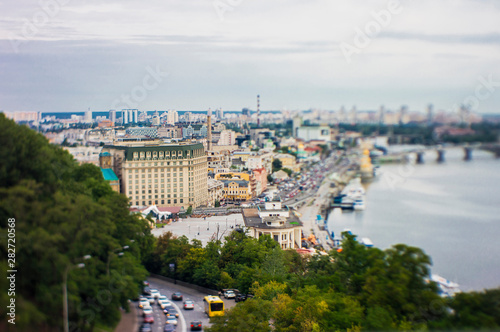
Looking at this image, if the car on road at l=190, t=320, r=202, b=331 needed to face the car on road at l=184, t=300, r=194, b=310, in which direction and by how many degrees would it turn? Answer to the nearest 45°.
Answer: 0° — it already faces it

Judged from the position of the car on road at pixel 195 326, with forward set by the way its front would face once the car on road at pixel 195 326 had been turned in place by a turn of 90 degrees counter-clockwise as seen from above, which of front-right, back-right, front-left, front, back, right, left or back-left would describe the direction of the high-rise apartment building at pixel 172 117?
right

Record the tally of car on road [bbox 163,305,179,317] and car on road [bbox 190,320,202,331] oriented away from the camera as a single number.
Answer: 1

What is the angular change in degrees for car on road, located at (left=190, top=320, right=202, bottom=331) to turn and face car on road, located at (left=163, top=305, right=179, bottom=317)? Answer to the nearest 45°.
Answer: approximately 45° to its left

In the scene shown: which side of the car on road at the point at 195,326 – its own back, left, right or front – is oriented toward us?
back

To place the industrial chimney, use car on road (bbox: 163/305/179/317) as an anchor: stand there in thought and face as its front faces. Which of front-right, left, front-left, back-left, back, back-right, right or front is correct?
back-left

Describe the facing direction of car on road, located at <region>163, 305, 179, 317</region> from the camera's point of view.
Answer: facing the viewer and to the right of the viewer

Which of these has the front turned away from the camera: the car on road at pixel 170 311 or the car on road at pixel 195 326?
the car on road at pixel 195 326

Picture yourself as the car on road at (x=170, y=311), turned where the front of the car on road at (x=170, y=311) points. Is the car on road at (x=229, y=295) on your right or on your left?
on your left

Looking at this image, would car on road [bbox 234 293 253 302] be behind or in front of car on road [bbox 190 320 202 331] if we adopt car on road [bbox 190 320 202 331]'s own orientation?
in front

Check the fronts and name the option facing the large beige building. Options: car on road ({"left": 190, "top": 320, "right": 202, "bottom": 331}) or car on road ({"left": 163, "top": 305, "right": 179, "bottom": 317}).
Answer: car on road ({"left": 190, "top": 320, "right": 202, "bottom": 331})

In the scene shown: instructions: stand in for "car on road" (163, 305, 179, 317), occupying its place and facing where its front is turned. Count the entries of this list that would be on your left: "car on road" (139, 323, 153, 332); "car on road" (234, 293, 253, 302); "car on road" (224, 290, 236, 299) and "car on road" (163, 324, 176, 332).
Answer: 2

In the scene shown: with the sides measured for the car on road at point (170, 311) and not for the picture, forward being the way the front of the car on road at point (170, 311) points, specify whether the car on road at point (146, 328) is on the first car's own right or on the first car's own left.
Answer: on the first car's own right

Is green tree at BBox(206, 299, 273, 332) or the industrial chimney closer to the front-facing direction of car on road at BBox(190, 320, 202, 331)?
the industrial chimney

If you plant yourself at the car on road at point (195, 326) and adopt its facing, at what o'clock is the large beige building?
The large beige building is roughly at 12 o'clock from the car on road.
